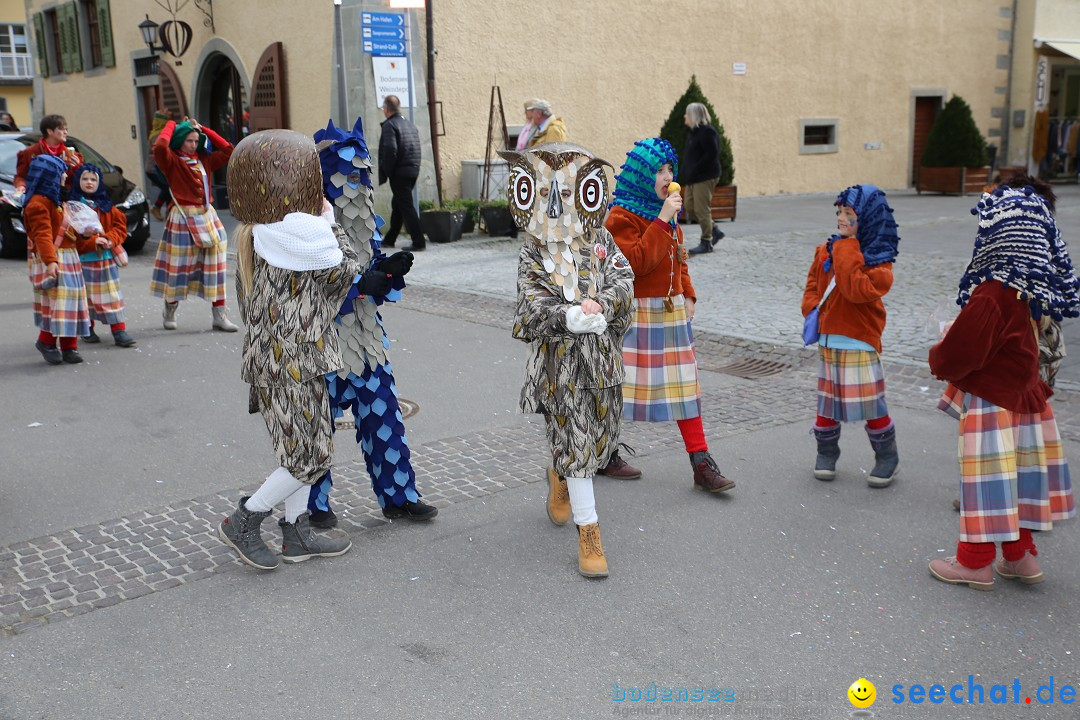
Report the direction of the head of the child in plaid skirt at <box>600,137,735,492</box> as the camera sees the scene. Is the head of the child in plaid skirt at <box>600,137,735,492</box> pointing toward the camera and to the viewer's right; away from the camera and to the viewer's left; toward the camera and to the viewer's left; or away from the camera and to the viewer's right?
toward the camera and to the viewer's right

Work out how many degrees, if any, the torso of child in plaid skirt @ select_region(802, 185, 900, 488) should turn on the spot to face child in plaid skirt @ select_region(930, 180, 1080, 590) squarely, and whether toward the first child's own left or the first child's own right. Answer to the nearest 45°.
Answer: approximately 90° to the first child's own left

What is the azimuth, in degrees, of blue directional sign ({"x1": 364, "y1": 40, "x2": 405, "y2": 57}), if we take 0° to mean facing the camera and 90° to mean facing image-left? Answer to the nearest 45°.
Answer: approximately 0°

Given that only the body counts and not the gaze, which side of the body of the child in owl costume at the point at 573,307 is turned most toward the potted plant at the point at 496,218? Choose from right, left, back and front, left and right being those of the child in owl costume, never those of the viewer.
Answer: back

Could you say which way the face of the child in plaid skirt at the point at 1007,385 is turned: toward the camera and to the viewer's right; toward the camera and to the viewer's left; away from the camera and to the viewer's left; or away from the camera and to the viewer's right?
away from the camera and to the viewer's left

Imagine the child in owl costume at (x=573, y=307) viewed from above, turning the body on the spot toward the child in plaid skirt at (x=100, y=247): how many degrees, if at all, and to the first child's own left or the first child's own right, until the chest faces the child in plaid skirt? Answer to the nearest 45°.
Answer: approximately 135° to the first child's own right

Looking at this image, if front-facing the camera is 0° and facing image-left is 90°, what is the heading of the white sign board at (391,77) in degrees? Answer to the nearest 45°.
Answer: approximately 0°

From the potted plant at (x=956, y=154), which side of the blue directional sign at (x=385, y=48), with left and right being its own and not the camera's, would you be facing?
left

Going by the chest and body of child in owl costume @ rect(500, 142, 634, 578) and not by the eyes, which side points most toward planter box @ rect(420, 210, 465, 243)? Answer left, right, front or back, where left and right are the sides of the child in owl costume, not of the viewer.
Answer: back
